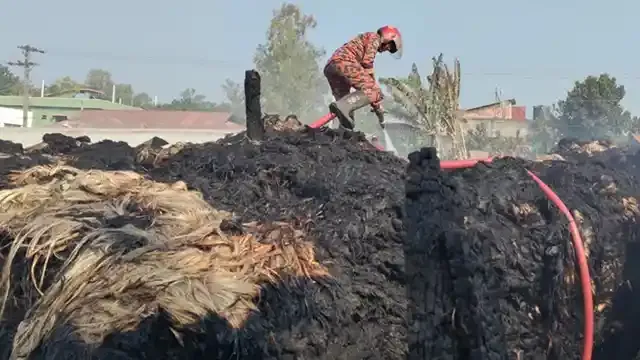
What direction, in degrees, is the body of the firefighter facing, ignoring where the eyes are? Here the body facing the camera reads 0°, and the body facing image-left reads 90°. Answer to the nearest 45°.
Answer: approximately 270°

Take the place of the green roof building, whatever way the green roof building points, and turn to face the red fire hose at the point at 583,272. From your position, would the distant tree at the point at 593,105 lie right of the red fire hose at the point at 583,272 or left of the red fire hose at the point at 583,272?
left

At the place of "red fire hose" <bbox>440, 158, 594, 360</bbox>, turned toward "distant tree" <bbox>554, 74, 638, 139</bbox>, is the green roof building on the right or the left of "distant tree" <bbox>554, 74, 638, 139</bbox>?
left

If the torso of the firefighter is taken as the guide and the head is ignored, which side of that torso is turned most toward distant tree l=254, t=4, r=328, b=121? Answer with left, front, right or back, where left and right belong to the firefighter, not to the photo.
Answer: left

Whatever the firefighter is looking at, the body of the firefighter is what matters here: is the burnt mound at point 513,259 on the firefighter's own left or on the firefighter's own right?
on the firefighter's own right

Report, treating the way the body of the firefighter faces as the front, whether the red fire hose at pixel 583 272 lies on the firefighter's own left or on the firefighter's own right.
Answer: on the firefighter's own right

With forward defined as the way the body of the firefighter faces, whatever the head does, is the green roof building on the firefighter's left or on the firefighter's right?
on the firefighter's left

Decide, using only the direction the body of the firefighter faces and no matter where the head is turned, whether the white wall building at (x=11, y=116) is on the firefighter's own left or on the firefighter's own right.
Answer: on the firefighter's own left

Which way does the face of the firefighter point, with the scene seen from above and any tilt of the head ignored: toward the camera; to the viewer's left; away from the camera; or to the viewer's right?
to the viewer's right
